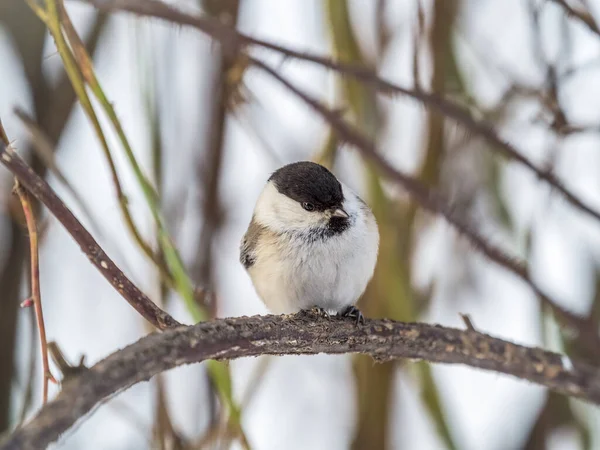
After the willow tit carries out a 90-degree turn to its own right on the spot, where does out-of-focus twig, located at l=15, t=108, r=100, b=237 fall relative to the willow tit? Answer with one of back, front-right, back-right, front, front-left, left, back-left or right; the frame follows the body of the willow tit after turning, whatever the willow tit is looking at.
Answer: front

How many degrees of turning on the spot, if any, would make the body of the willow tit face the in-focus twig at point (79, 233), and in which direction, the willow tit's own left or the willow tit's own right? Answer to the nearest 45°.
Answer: approximately 90° to the willow tit's own right

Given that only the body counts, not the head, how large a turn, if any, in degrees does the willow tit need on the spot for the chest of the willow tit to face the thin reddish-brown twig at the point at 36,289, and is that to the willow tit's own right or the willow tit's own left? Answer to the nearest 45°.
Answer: approximately 90° to the willow tit's own right

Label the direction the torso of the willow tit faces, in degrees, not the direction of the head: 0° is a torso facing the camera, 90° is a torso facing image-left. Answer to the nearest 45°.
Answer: approximately 315°
